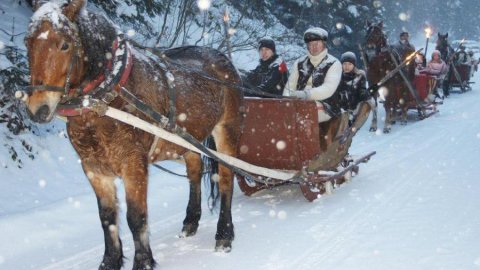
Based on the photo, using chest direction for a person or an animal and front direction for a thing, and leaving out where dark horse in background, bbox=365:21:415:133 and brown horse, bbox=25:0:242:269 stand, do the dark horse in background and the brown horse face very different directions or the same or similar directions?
same or similar directions

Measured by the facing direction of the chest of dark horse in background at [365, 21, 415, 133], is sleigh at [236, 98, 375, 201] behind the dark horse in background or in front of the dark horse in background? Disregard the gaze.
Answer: in front

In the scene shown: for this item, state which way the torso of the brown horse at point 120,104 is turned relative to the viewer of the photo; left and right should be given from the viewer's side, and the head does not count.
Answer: facing the viewer and to the left of the viewer

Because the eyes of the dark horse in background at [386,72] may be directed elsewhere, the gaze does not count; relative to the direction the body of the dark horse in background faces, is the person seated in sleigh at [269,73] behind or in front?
in front

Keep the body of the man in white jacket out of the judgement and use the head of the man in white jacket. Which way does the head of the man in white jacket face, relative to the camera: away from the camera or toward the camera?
toward the camera

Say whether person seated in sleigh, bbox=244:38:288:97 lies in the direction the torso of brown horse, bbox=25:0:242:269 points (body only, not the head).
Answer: no

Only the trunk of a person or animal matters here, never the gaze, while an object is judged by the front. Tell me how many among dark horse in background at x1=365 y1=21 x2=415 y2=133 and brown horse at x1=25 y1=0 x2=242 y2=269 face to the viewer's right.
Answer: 0

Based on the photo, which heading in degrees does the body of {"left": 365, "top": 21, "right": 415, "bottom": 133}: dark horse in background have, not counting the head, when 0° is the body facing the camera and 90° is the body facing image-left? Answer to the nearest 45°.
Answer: approximately 45°

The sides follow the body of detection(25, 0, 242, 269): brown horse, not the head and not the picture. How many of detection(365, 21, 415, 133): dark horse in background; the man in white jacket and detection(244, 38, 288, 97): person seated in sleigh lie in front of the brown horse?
0

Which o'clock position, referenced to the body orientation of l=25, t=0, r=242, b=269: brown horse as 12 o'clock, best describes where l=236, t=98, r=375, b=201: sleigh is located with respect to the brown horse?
The sleigh is roughly at 6 o'clock from the brown horse.

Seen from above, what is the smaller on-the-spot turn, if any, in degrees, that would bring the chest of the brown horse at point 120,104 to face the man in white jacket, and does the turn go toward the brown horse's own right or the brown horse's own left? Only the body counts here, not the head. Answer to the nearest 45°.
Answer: approximately 180°

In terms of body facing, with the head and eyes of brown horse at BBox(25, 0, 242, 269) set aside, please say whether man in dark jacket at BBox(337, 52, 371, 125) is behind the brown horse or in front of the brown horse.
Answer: behind
